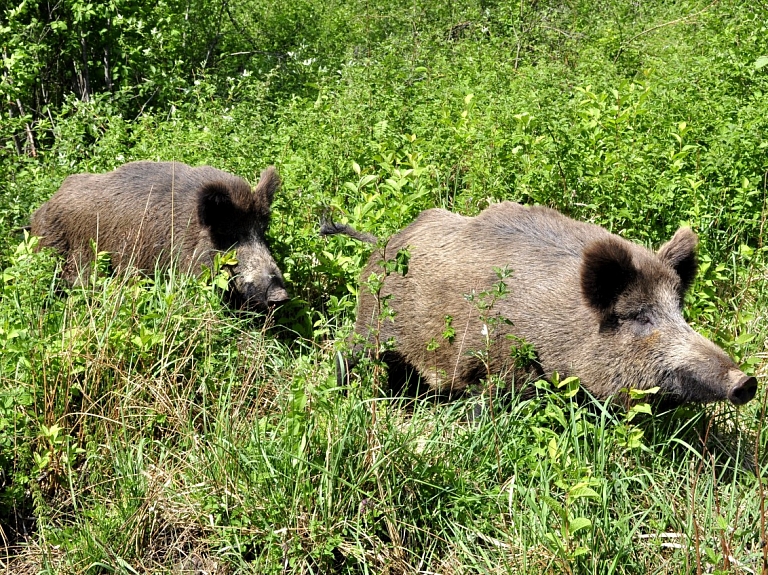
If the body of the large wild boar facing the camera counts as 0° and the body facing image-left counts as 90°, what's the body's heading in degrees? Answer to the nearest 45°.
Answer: approximately 270°

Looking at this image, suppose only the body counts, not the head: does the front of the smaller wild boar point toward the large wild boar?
yes

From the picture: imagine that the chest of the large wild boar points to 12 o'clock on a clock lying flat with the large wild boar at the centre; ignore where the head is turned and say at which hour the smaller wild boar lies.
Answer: The smaller wild boar is roughly at 7 o'clock from the large wild boar.
